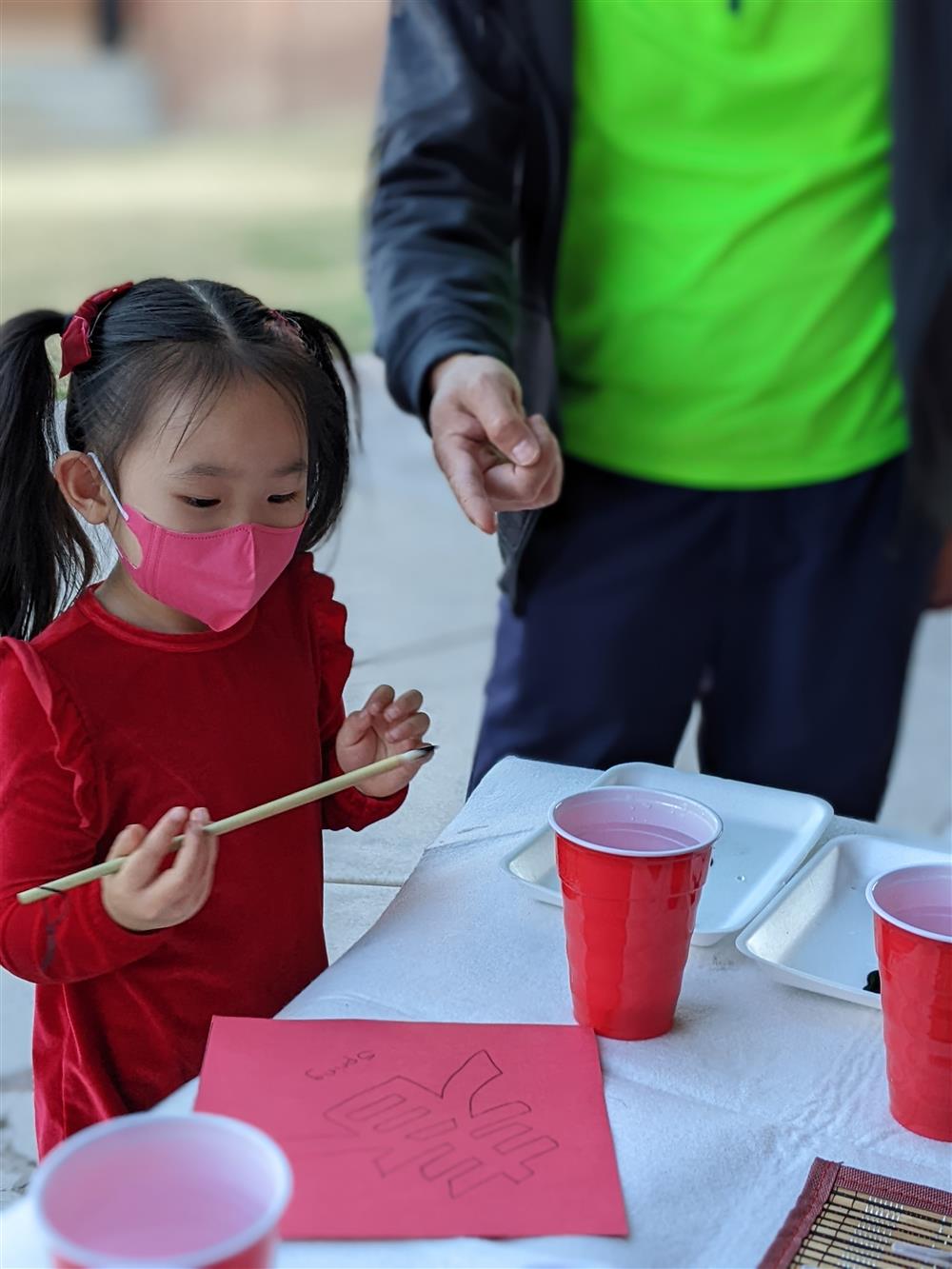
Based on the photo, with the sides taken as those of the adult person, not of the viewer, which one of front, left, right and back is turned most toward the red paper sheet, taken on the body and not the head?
front

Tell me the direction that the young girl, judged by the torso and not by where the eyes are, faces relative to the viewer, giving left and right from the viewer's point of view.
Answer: facing the viewer and to the right of the viewer

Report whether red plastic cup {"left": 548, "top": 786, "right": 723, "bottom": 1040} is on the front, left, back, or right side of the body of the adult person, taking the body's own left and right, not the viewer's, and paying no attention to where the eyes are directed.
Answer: front

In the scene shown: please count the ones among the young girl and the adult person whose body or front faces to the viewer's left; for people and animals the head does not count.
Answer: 0

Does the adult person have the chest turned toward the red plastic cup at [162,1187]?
yes

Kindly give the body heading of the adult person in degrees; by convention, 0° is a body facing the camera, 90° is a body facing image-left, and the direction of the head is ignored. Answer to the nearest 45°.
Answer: approximately 0°
